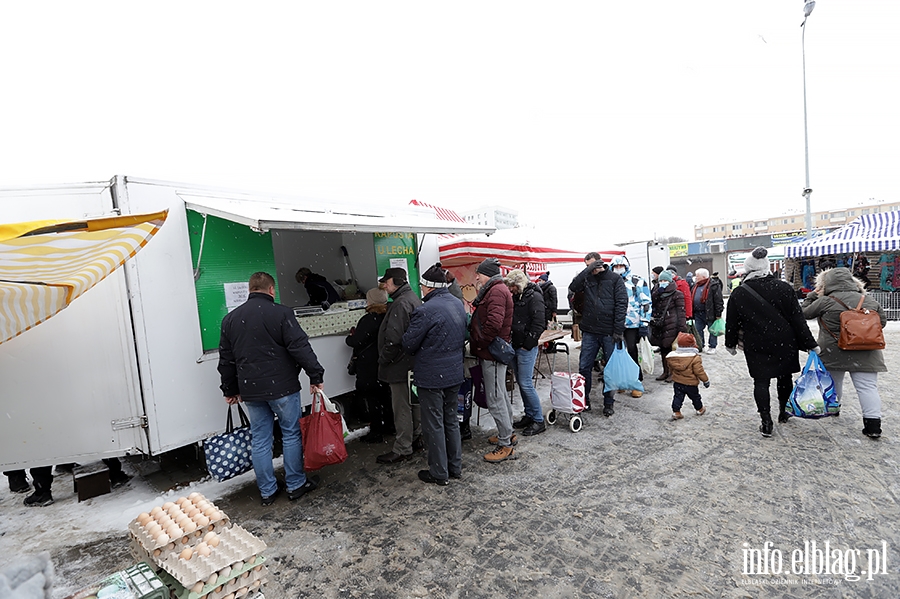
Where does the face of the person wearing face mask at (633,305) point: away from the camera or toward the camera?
toward the camera

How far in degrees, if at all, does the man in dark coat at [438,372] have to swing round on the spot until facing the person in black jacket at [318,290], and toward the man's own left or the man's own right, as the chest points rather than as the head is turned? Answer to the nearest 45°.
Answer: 0° — they already face them

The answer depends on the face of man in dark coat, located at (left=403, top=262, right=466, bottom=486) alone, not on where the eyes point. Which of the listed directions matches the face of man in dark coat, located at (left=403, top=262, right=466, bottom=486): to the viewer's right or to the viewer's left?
to the viewer's left

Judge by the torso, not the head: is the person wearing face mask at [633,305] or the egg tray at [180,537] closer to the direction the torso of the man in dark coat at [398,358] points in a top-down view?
the egg tray

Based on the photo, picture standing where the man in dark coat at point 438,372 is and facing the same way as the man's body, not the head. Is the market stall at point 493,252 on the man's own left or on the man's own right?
on the man's own right

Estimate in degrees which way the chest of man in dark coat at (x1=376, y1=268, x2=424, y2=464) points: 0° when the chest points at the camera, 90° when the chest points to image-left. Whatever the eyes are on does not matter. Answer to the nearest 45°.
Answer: approximately 90°

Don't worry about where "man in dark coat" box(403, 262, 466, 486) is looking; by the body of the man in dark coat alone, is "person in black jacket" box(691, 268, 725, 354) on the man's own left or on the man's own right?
on the man's own right

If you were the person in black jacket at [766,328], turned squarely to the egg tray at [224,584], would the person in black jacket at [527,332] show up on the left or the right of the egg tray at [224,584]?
right

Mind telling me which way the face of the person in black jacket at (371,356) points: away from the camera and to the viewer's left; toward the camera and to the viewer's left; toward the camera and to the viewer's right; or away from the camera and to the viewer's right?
away from the camera and to the viewer's left

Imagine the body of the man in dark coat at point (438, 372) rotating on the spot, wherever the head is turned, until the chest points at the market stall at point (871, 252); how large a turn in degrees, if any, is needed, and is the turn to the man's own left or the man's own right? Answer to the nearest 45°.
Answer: approximately 90° to the man's own right

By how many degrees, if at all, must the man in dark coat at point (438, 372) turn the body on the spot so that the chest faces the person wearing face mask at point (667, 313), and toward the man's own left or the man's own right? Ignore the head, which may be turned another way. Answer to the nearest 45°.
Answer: approximately 90° to the man's own right

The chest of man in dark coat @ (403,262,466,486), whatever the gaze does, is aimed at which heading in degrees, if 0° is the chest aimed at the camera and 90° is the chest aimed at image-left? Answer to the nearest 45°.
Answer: approximately 135°

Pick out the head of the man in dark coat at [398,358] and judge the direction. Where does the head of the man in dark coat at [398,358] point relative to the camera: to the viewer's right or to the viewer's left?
to the viewer's left

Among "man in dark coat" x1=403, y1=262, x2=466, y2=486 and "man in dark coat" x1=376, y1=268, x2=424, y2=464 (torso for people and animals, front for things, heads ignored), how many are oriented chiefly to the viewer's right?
0

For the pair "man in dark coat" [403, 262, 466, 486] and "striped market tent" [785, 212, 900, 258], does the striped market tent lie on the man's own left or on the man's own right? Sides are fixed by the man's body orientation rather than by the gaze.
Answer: on the man's own right

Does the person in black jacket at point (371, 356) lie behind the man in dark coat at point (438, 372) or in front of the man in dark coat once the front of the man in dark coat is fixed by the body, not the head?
in front

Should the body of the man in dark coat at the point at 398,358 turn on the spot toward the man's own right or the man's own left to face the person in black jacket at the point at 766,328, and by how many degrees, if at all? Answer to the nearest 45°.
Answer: approximately 180°

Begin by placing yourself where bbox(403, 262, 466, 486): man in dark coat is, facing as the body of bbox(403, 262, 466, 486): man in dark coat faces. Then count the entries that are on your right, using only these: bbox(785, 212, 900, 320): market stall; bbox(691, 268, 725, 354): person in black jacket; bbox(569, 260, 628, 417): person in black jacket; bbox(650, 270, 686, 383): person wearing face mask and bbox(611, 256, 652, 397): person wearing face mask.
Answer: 5

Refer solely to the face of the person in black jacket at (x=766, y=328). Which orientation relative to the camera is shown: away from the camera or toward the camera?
away from the camera

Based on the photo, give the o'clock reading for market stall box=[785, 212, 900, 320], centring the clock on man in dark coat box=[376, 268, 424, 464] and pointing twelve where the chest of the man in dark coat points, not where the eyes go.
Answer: The market stall is roughly at 5 o'clock from the man in dark coat.
